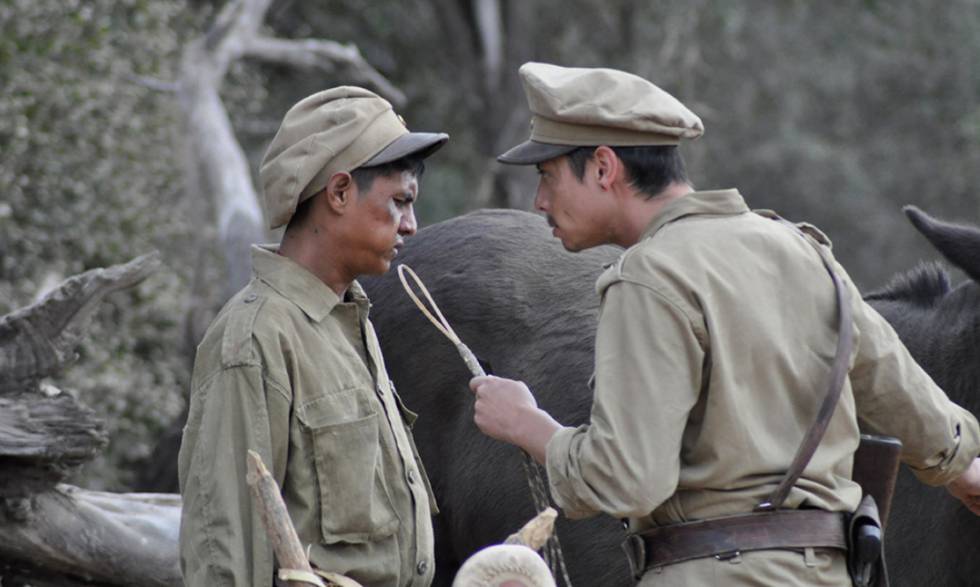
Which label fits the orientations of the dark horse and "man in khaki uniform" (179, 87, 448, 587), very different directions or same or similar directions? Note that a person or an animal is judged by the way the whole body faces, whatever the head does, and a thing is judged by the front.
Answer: same or similar directions

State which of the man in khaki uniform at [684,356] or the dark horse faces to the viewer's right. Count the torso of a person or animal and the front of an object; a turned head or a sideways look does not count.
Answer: the dark horse

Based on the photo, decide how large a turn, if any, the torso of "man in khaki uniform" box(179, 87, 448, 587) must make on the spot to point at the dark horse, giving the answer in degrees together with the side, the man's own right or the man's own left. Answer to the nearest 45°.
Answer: approximately 90° to the man's own left

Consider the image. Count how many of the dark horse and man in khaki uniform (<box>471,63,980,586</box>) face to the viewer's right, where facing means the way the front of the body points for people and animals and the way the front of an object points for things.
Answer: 1

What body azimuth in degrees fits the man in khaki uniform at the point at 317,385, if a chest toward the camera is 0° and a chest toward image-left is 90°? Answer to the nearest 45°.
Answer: approximately 315°

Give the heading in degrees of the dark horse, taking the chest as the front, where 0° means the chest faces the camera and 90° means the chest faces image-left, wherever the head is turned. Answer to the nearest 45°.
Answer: approximately 270°

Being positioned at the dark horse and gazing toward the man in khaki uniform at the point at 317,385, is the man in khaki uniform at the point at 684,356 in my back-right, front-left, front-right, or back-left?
front-left

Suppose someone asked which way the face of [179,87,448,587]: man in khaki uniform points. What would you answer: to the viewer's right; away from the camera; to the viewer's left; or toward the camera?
to the viewer's right

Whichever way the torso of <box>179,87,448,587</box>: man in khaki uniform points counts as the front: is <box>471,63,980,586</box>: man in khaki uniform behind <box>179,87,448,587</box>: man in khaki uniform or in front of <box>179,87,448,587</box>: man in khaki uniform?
in front

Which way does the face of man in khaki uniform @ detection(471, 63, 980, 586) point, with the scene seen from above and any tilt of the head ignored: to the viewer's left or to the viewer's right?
to the viewer's left

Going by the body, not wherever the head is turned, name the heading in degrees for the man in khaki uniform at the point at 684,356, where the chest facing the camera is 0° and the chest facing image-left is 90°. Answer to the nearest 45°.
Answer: approximately 135°

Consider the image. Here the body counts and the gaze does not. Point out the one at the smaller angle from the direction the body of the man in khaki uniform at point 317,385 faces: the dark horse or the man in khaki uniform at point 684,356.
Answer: the man in khaki uniform

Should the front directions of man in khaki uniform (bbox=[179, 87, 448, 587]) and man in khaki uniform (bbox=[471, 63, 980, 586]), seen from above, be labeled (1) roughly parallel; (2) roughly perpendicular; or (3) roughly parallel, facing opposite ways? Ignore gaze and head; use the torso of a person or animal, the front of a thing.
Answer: roughly parallel, facing opposite ways

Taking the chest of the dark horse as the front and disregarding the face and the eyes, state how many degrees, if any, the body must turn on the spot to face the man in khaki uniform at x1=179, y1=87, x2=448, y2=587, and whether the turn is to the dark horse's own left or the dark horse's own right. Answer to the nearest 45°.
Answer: approximately 90° to the dark horse's own right
